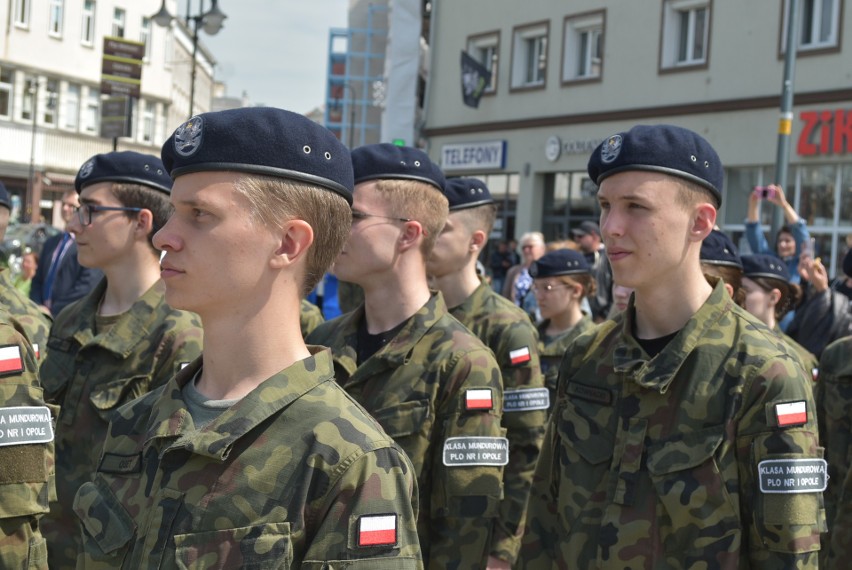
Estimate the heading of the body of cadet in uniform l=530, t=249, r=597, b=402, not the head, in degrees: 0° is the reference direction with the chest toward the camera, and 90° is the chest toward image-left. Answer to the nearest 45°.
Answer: approximately 45°

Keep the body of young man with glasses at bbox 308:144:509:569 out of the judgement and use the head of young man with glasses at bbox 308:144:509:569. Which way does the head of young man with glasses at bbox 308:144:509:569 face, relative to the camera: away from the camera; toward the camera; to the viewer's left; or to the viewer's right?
to the viewer's left

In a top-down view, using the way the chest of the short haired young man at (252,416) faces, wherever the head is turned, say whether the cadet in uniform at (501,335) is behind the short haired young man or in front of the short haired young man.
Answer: behind

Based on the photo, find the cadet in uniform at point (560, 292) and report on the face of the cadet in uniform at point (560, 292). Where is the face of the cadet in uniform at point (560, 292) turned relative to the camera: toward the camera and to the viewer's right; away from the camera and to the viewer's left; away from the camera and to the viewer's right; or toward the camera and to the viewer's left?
toward the camera and to the viewer's left

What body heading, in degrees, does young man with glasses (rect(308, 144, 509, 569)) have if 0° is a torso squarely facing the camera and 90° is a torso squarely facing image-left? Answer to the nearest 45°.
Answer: approximately 45°

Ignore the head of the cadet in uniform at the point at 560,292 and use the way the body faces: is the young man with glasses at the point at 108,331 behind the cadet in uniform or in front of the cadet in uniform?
in front

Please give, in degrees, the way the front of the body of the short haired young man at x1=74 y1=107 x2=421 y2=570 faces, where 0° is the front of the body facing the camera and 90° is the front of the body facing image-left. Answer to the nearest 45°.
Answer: approximately 45°

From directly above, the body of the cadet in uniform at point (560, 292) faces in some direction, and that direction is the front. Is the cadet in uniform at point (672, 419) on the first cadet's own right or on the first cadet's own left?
on the first cadet's own left

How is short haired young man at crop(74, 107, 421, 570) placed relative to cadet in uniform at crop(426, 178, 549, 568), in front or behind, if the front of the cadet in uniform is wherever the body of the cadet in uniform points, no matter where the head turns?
in front

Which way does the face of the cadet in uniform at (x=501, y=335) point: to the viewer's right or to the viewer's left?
to the viewer's left

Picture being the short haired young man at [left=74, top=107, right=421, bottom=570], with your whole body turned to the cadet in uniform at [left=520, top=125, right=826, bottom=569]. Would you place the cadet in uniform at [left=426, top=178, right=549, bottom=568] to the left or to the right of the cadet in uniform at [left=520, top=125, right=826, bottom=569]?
left
